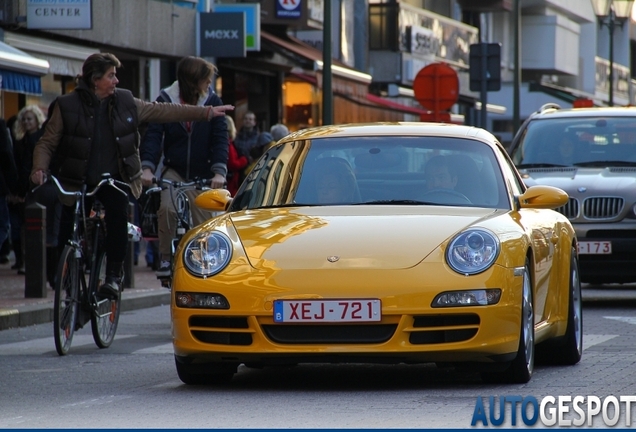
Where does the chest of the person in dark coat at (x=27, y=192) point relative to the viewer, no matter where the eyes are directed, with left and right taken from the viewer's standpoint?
facing the viewer

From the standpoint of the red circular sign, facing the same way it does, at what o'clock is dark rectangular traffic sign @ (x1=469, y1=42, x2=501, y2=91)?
The dark rectangular traffic sign is roughly at 9 o'clock from the red circular sign.

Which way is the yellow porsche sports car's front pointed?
toward the camera

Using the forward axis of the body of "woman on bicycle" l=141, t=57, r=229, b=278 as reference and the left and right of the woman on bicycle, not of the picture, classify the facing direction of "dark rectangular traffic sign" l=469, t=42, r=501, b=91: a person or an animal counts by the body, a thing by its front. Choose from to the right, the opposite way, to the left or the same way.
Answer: the opposite way

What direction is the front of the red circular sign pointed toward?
away from the camera

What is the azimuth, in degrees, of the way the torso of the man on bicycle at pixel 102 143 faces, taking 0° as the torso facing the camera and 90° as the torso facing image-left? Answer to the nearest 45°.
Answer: approximately 0°

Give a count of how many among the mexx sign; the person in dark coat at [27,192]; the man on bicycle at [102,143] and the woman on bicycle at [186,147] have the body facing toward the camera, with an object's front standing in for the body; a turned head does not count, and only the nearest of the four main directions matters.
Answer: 4

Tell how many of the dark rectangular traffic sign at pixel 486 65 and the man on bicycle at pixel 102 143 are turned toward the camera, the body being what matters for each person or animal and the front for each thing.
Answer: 1

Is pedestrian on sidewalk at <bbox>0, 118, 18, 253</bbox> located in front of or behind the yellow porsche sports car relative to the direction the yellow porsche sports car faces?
behind

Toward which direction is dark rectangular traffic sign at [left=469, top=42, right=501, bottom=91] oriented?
away from the camera

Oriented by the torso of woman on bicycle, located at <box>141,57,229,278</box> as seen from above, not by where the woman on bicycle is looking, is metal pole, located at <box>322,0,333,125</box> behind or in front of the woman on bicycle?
behind

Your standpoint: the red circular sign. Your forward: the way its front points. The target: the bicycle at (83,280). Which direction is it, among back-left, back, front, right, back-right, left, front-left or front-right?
front

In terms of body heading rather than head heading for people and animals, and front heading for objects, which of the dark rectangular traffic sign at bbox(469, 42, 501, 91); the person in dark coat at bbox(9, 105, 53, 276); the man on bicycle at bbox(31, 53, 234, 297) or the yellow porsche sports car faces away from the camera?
the dark rectangular traffic sign
